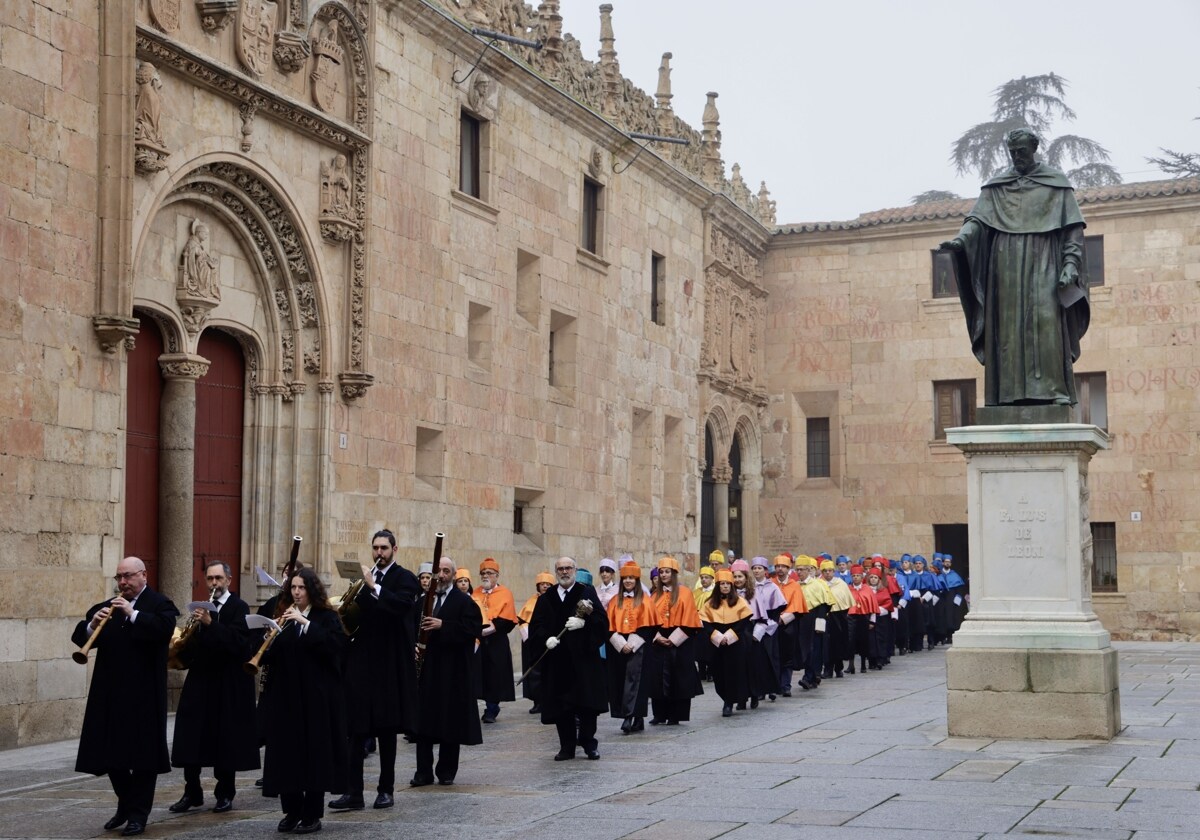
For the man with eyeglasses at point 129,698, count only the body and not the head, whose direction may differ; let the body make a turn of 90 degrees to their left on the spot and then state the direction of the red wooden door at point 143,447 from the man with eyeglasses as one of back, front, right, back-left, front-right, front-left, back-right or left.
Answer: back-left

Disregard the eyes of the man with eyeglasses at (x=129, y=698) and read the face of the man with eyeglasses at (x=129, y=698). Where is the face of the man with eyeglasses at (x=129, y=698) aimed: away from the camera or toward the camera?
toward the camera

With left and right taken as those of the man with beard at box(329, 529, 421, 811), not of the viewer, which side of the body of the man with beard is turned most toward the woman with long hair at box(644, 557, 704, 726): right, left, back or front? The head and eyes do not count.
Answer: back

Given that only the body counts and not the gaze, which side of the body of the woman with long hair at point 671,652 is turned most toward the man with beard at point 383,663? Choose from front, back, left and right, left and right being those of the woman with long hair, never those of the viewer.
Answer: front

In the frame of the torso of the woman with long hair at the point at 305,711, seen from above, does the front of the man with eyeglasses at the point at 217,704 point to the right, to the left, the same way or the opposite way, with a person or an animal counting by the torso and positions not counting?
the same way

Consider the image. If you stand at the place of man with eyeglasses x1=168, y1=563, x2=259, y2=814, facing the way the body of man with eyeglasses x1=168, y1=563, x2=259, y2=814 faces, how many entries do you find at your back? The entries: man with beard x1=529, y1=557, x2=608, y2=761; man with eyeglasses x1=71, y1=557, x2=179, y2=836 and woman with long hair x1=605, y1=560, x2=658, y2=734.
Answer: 2

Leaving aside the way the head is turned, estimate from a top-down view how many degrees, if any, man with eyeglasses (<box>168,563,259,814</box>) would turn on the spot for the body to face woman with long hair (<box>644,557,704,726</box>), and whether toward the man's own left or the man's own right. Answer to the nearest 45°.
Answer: approximately 180°

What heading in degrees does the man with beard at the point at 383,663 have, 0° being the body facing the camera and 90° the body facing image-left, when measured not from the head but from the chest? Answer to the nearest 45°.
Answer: approximately 45°

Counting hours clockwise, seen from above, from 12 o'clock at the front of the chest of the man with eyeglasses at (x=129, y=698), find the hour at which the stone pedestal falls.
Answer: The stone pedestal is roughly at 7 o'clock from the man with eyeglasses.

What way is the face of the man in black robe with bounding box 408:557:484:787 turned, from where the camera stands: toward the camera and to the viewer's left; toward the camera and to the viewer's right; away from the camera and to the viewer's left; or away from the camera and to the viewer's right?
toward the camera and to the viewer's left

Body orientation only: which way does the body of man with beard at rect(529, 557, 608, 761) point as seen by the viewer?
toward the camera

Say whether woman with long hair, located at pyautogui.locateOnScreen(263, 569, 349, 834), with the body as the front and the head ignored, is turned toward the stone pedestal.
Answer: no

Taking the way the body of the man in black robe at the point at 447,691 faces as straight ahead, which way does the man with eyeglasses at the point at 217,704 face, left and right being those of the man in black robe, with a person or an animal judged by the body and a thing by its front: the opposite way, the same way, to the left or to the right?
the same way

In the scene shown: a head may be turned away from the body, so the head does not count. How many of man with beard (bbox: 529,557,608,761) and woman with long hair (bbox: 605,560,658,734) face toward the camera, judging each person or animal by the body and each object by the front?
2

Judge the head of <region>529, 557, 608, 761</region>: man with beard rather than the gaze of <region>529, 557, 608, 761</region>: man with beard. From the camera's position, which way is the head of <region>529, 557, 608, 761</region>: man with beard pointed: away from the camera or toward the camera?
toward the camera

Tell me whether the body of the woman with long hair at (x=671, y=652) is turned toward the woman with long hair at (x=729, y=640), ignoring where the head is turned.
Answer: no

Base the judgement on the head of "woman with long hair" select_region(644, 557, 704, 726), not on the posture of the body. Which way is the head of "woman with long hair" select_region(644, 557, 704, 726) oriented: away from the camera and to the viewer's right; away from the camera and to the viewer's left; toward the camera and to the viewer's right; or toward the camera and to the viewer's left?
toward the camera and to the viewer's left
